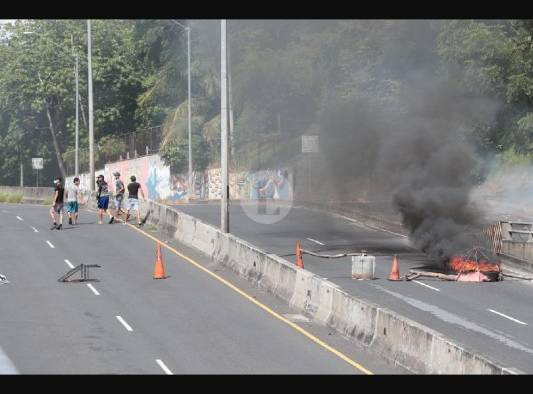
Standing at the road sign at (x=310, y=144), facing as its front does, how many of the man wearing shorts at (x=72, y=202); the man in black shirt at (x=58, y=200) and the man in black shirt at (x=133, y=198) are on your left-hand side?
0

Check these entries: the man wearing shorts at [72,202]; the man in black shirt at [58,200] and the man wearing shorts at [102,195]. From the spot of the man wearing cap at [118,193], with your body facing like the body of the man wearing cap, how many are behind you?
0

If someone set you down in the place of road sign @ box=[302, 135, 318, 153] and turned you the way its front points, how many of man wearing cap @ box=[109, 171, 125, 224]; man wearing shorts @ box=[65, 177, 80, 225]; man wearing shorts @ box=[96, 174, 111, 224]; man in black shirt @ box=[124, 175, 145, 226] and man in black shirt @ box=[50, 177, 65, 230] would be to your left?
0

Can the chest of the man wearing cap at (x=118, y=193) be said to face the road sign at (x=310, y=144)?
no

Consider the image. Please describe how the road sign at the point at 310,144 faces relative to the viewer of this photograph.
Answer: facing the viewer
